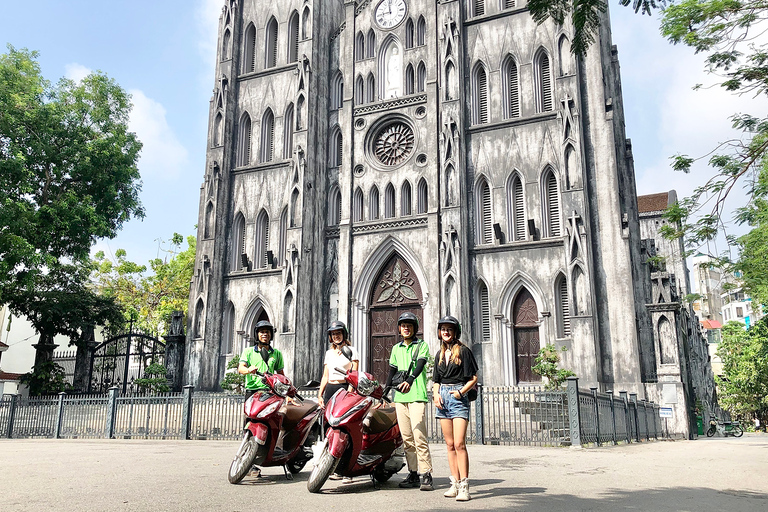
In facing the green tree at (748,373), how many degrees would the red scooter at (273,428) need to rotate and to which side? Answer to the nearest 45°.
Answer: approximately 180°

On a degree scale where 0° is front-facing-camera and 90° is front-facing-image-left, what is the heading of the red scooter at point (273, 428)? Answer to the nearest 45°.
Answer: approximately 45°

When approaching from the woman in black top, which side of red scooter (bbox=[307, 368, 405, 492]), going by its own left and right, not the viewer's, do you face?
left

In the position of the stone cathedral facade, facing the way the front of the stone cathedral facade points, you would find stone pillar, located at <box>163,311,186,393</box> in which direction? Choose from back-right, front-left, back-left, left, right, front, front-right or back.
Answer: right

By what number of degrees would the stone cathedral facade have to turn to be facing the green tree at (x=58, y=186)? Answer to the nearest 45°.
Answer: approximately 90° to its right

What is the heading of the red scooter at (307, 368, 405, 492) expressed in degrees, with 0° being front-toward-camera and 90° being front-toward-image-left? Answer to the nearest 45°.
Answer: approximately 45°

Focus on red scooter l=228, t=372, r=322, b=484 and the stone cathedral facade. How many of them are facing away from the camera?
0

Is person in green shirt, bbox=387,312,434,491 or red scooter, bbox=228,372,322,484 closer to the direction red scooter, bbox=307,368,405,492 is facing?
the red scooter

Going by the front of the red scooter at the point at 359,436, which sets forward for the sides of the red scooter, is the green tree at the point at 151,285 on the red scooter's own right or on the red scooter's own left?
on the red scooter's own right

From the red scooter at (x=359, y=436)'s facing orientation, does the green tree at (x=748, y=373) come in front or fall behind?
behind

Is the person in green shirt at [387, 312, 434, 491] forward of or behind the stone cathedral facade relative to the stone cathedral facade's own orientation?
forward

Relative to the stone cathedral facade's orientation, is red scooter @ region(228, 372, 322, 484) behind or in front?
in front

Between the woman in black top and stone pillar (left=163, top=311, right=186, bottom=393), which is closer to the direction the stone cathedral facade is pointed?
the woman in black top

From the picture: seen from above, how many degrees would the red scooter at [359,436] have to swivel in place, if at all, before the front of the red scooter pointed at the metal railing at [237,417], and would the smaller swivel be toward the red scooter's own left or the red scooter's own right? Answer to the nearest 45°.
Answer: approximately 135° to the red scooter's own right

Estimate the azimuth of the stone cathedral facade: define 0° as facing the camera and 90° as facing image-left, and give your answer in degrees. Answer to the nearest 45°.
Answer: approximately 0°
